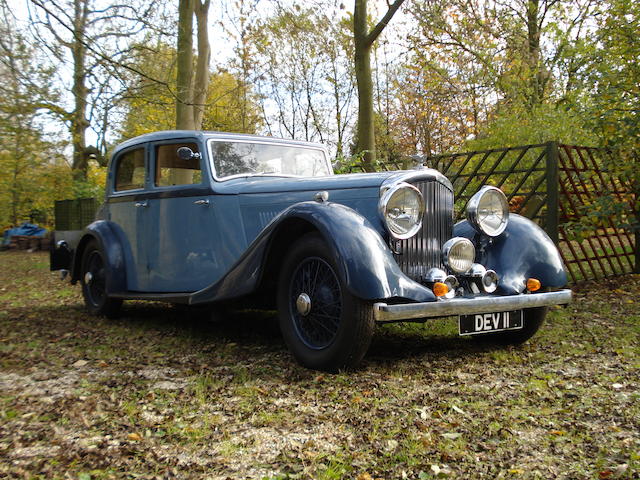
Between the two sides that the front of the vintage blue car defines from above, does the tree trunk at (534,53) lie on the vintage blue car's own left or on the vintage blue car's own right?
on the vintage blue car's own left

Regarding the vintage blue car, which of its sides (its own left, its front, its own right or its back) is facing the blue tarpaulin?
back

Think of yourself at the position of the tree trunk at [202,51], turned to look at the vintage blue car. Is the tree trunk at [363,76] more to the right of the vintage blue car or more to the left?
left

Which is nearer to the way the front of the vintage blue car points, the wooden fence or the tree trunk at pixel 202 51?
the wooden fence

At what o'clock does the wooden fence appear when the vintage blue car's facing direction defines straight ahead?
The wooden fence is roughly at 9 o'clock from the vintage blue car.

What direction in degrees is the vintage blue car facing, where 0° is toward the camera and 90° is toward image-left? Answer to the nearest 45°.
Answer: approximately 315°

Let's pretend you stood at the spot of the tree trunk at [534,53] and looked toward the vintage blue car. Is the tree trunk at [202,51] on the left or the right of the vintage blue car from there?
right

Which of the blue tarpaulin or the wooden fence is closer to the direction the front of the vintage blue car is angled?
the wooden fence

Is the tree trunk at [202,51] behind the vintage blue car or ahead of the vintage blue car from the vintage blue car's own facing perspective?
behind

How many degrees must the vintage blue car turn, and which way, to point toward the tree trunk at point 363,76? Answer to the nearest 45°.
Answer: approximately 135° to its left
